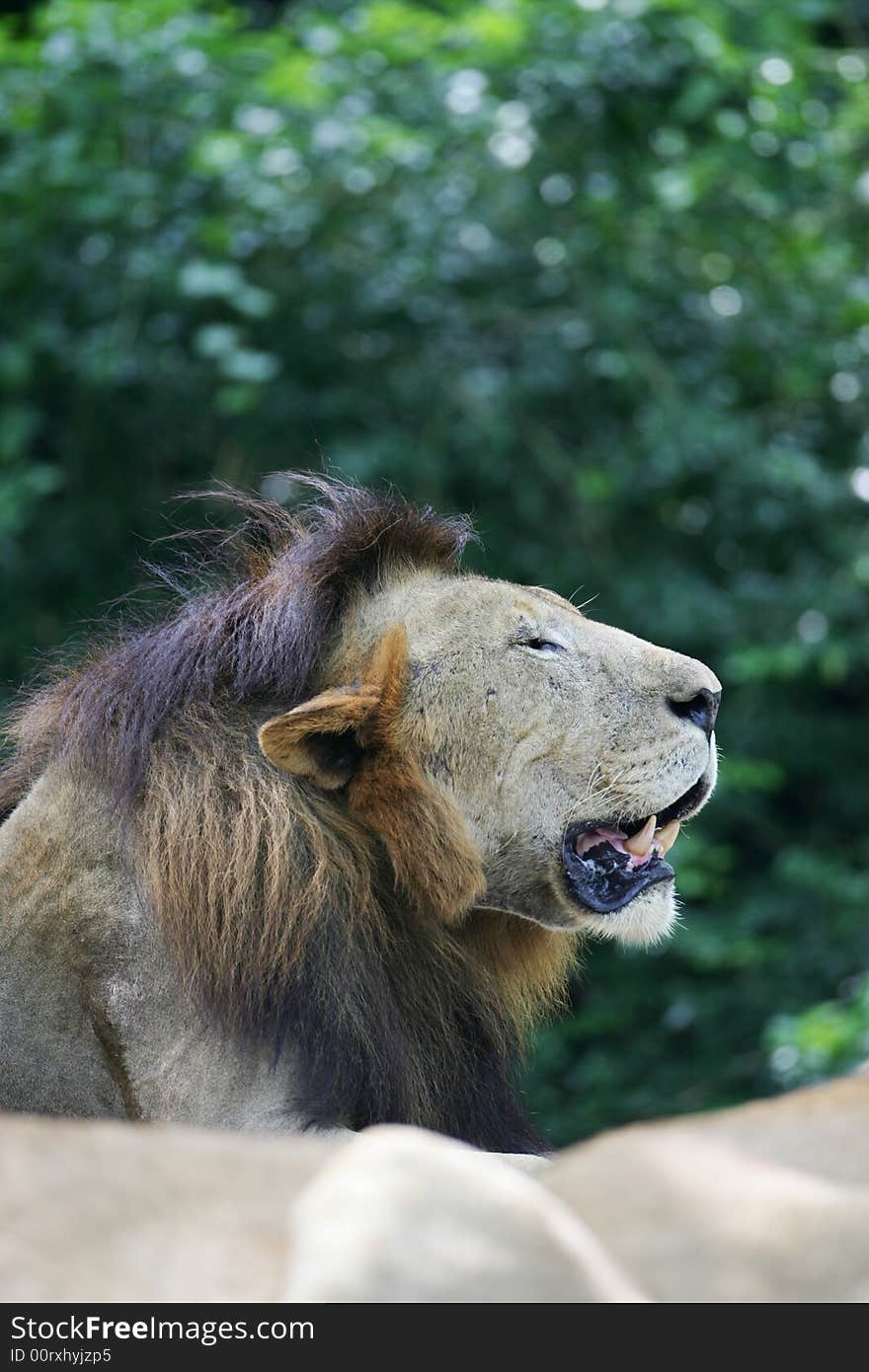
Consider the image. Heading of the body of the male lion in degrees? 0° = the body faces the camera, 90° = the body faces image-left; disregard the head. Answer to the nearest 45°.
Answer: approximately 270°
